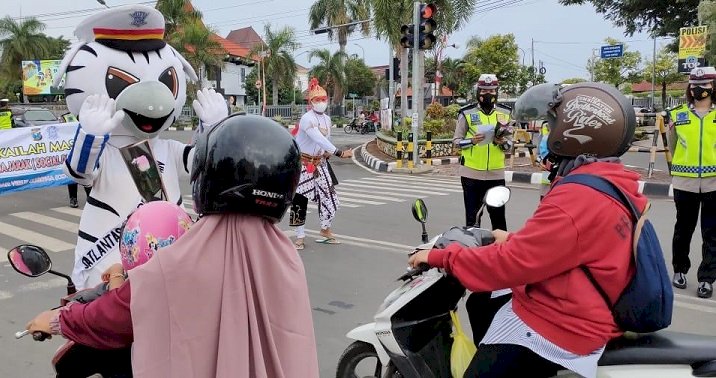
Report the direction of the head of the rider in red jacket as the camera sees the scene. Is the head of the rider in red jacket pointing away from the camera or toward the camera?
away from the camera

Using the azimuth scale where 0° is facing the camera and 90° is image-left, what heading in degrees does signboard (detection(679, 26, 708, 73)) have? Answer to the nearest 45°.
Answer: approximately 0°

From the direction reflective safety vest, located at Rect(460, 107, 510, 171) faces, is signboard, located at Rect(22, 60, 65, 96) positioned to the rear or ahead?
to the rear

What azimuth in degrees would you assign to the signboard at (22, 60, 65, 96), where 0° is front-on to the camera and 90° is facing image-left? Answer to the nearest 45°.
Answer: approximately 0°

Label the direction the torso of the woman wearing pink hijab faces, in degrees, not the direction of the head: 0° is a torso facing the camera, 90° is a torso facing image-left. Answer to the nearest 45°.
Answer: approximately 135°

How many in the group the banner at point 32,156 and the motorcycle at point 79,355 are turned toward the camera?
1
